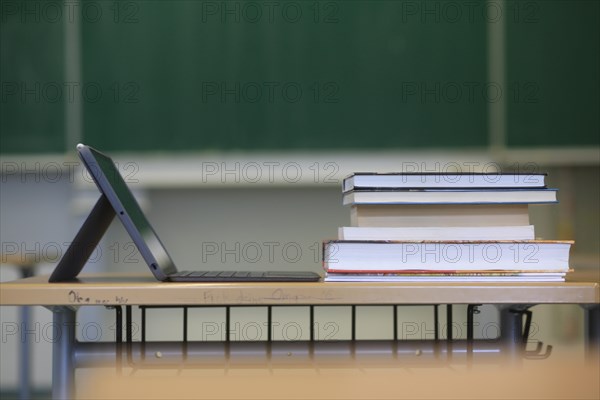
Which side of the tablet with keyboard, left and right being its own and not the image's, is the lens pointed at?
right

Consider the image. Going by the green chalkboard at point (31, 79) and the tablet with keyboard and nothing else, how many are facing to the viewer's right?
1

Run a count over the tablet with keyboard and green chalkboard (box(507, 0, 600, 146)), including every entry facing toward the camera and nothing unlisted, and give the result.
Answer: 1

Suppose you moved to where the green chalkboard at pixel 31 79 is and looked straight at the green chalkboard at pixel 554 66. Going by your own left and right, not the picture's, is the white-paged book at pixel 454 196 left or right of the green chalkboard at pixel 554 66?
right

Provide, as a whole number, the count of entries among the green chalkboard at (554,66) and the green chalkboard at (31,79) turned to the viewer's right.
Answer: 0

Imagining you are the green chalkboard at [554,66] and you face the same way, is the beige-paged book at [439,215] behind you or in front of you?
in front

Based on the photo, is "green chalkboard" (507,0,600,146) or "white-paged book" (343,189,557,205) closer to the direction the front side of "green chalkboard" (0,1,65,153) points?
the white-paged book

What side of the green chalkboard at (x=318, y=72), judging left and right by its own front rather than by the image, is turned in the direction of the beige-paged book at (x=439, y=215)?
front

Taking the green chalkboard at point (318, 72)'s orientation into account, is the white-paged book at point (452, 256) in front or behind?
in front

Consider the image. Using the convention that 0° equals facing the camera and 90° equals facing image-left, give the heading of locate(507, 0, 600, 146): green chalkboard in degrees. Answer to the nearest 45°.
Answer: approximately 0°

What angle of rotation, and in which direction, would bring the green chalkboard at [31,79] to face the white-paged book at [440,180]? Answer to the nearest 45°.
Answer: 0° — it already faces it

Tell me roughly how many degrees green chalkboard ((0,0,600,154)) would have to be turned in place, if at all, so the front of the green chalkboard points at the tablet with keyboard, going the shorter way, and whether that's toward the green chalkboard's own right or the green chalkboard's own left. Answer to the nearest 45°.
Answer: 0° — it already faces it
